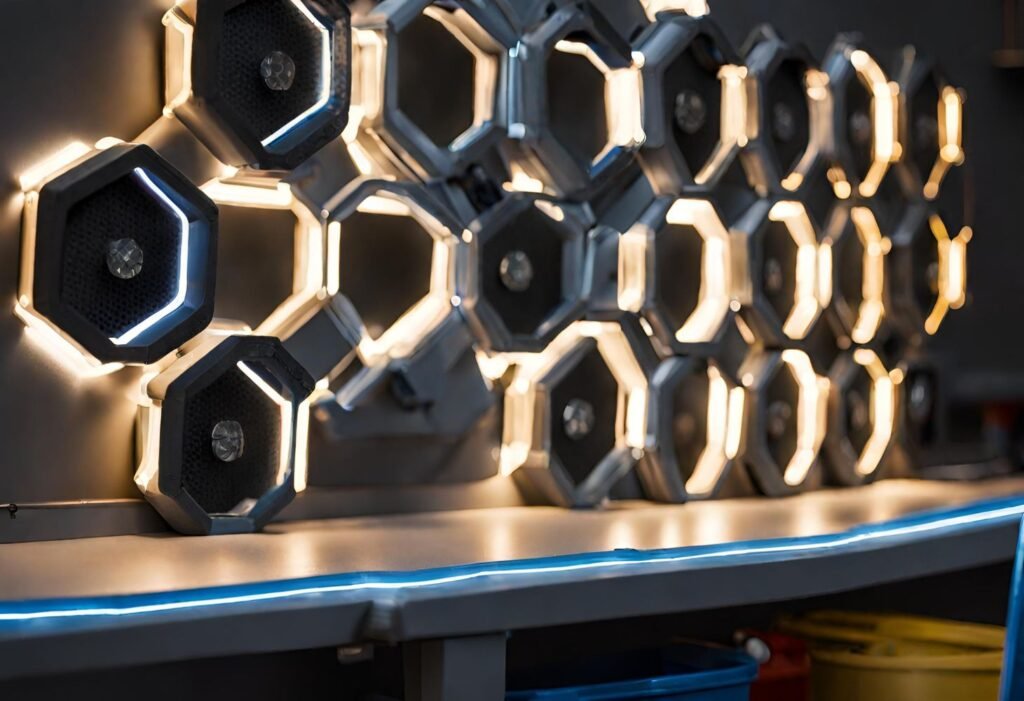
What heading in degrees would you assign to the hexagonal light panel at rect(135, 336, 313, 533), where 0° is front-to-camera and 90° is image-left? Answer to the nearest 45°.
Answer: approximately 315°

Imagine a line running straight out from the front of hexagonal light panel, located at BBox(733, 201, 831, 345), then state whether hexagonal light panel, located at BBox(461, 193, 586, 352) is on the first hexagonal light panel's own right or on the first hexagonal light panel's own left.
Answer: on the first hexagonal light panel's own right

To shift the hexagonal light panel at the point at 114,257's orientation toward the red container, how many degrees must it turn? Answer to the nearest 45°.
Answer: approximately 45° to its left

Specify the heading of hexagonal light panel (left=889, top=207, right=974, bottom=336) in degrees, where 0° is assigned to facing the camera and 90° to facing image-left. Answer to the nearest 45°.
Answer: approximately 315°

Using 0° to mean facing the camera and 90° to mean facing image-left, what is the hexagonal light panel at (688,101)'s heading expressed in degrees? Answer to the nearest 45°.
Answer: approximately 315°
